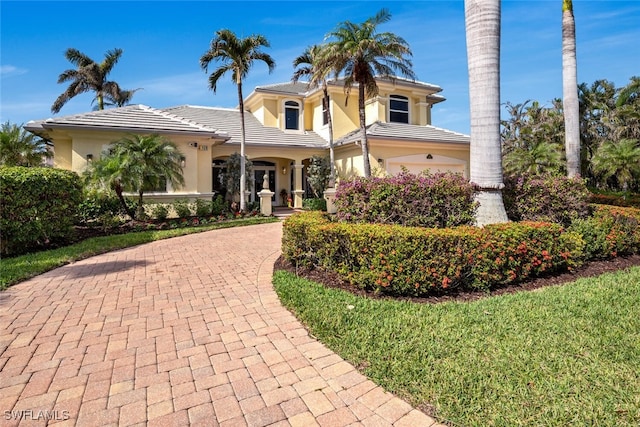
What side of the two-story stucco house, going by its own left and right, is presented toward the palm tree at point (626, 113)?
left

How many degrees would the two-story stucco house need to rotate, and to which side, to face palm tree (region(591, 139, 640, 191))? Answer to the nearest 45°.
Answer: approximately 90° to its left

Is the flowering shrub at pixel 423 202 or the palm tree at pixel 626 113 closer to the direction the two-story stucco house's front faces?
the flowering shrub

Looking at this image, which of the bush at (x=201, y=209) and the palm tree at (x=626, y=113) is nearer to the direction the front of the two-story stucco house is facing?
the bush

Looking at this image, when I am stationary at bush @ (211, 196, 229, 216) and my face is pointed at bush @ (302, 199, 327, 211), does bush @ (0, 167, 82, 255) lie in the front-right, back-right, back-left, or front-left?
back-right

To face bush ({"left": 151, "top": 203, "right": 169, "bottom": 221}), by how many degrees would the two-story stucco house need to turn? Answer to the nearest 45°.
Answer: approximately 45° to its right

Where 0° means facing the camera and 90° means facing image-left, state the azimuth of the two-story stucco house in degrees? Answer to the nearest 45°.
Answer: approximately 0°

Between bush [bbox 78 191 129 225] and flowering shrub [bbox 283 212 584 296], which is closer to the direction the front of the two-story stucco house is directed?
the flowering shrub
